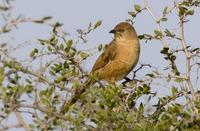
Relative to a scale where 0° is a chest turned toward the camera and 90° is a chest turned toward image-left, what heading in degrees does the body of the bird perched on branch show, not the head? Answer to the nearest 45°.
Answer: approximately 315°
